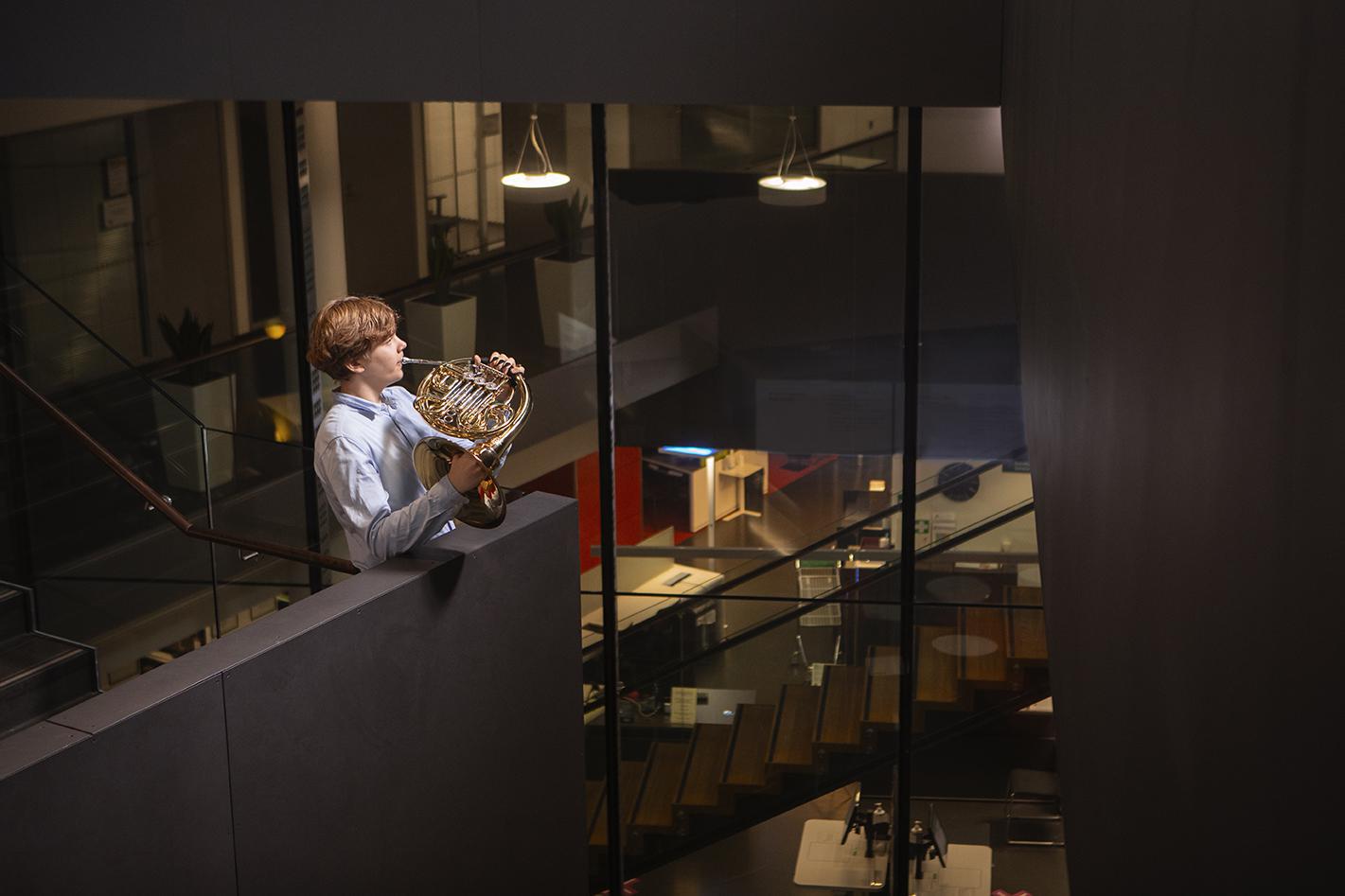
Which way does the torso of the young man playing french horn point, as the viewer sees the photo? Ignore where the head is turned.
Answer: to the viewer's right

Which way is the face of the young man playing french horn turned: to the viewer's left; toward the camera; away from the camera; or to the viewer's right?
to the viewer's right

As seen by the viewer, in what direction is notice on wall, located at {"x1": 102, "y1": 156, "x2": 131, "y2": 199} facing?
toward the camera

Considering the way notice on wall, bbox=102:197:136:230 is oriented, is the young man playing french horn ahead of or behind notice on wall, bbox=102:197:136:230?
ahead

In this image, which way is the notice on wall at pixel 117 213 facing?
toward the camera

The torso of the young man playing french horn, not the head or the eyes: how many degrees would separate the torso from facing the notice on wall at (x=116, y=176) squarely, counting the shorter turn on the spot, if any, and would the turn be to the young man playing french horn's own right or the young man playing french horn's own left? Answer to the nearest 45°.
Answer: approximately 90° to the young man playing french horn's own left
